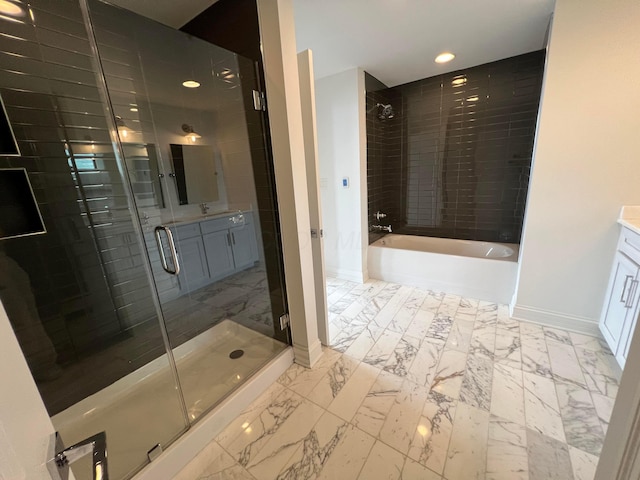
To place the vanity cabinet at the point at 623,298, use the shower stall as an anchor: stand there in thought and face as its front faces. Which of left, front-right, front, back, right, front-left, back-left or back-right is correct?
front

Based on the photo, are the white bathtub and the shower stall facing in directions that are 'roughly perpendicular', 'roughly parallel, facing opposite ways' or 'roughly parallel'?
roughly perpendicular

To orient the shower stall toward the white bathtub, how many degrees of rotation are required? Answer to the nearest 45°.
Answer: approximately 45° to its left

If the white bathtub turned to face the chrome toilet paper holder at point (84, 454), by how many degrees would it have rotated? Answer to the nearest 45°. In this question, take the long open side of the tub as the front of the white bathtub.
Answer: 0° — it already faces it

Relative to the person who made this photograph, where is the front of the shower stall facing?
facing the viewer and to the right of the viewer

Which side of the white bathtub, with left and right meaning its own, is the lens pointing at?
front

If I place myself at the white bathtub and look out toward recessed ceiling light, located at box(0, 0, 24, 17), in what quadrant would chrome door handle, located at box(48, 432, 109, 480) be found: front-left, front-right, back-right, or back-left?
front-left

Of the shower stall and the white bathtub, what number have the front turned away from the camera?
0

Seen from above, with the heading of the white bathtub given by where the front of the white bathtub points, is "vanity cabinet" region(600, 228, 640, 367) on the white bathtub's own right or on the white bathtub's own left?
on the white bathtub's own left
